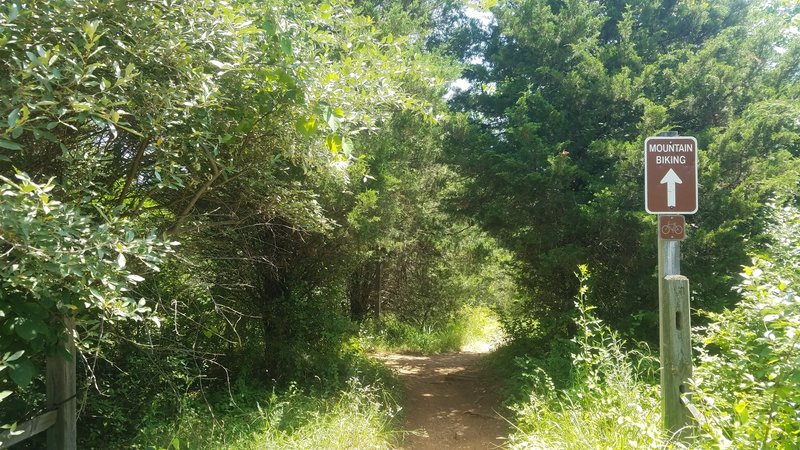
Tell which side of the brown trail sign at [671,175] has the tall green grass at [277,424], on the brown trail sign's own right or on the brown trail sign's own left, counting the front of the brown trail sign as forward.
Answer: on the brown trail sign's own right

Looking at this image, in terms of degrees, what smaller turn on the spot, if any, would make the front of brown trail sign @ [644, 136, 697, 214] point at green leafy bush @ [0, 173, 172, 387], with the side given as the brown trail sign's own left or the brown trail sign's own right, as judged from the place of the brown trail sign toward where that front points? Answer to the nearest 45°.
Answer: approximately 45° to the brown trail sign's own right

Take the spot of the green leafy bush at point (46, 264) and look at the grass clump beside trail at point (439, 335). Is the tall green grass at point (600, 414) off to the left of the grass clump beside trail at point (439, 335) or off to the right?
right

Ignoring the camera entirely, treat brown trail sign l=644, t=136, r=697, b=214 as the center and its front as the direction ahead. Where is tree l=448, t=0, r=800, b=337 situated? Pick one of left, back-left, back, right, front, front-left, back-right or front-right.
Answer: back

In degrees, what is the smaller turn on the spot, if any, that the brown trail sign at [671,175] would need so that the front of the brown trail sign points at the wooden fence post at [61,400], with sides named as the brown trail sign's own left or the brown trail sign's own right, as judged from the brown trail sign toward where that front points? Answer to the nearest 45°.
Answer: approximately 90° to the brown trail sign's own right

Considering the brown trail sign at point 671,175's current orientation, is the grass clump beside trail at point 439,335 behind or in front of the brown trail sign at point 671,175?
behind
